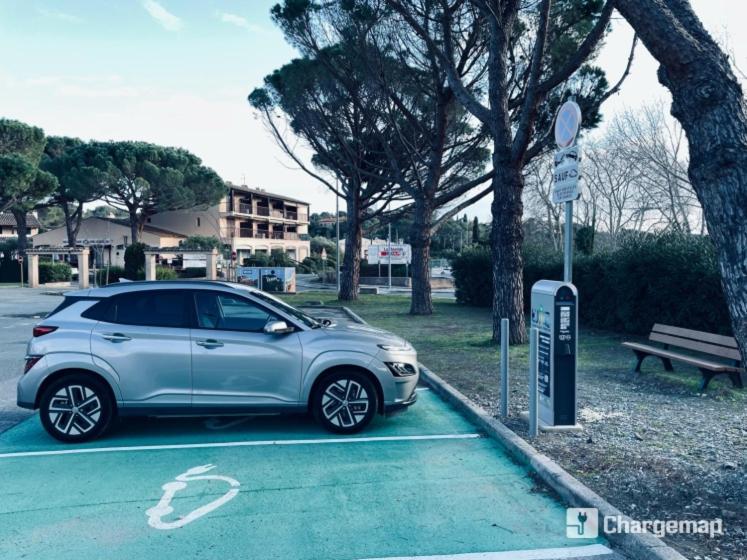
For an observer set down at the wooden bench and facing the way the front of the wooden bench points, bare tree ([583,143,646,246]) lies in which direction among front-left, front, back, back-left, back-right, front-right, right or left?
back-right

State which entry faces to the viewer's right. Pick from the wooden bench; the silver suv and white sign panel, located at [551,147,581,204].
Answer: the silver suv

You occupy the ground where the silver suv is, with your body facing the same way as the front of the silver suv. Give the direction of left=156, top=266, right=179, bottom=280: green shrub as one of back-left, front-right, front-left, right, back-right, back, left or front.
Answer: left

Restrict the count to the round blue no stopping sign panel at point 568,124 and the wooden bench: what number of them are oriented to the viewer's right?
0

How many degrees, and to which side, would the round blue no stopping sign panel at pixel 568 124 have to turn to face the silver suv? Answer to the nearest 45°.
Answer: approximately 45° to its right

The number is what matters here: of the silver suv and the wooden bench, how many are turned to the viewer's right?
1

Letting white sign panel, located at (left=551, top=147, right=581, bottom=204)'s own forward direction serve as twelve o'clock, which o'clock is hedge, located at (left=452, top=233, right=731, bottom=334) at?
The hedge is roughly at 5 o'clock from the white sign panel.

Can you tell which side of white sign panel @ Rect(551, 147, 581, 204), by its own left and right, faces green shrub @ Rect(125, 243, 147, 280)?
right

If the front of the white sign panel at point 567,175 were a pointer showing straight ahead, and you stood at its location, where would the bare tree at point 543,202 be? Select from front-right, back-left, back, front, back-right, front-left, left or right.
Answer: back-right

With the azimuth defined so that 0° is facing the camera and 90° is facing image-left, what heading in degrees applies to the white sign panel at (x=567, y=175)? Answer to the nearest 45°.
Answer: approximately 45°

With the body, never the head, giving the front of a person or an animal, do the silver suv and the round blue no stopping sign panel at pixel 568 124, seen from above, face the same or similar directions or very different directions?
very different directions

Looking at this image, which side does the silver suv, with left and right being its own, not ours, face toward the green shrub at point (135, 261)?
left

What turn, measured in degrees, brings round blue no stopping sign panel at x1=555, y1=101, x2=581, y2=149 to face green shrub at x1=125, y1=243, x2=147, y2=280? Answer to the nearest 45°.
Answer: approximately 90° to its right

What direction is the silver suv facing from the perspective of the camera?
to the viewer's right

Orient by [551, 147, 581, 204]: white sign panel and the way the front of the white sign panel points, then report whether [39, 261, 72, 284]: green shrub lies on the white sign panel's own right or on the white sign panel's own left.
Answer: on the white sign panel's own right

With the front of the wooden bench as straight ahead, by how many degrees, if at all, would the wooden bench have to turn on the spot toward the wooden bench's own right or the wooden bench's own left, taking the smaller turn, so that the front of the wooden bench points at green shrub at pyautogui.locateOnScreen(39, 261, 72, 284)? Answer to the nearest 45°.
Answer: approximately 90° to the wooden bench's own right
